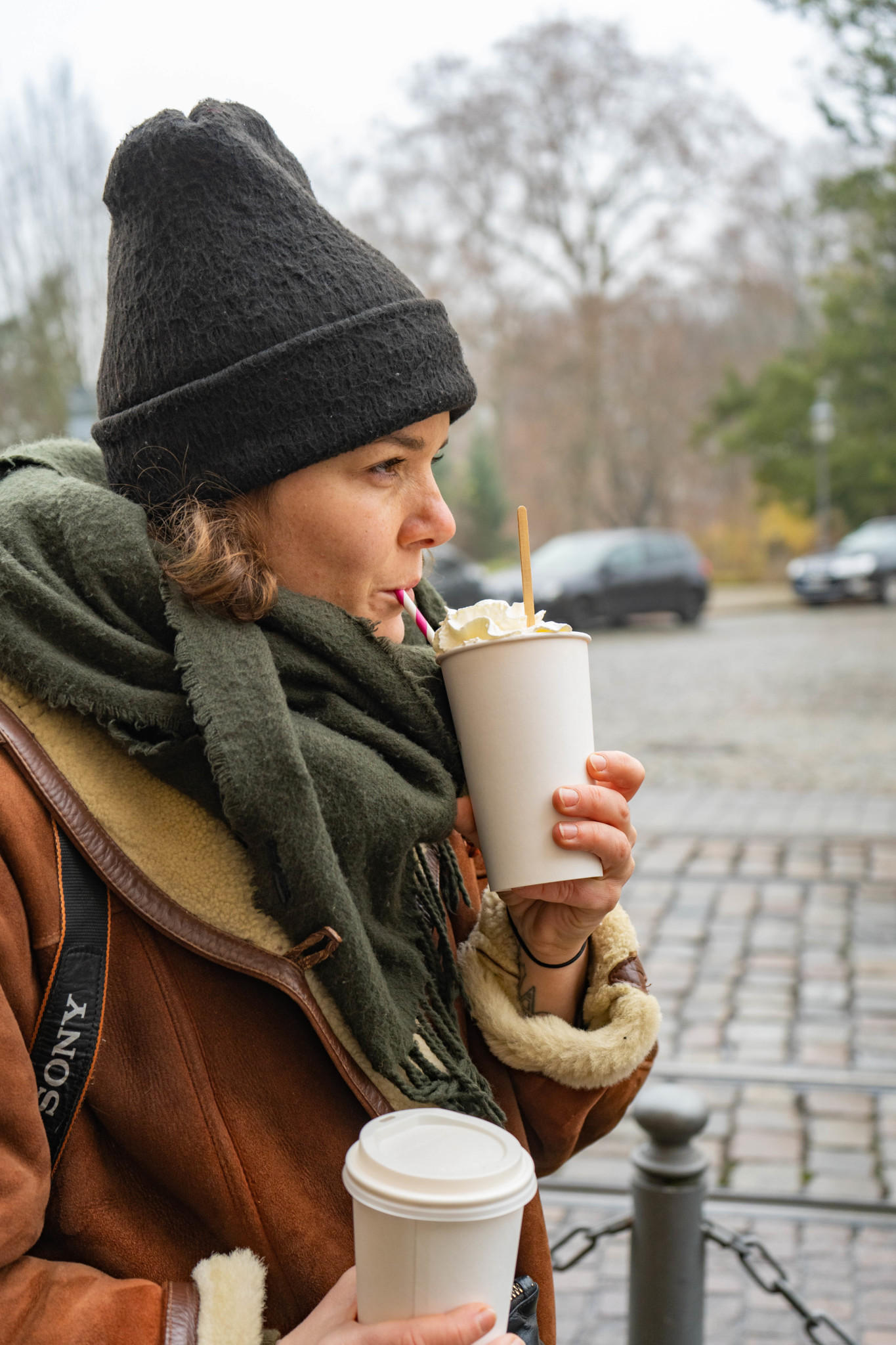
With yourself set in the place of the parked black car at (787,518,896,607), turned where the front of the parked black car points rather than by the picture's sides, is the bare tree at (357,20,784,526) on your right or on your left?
on your right

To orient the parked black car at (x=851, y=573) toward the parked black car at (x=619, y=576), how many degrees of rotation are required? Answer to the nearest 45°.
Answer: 0° — it already faces it

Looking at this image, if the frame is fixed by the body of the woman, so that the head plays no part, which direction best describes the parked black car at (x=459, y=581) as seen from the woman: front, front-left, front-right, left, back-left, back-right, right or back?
back-left

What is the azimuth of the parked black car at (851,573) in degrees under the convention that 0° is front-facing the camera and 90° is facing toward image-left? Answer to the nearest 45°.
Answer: approximately 45°

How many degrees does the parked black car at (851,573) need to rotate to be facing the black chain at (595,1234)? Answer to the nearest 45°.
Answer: approximately 45° to its left

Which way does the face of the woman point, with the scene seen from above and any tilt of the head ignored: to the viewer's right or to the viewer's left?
to the viewer's right

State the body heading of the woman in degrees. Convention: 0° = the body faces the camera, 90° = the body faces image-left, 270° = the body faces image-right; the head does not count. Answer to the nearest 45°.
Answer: approximately 315°
